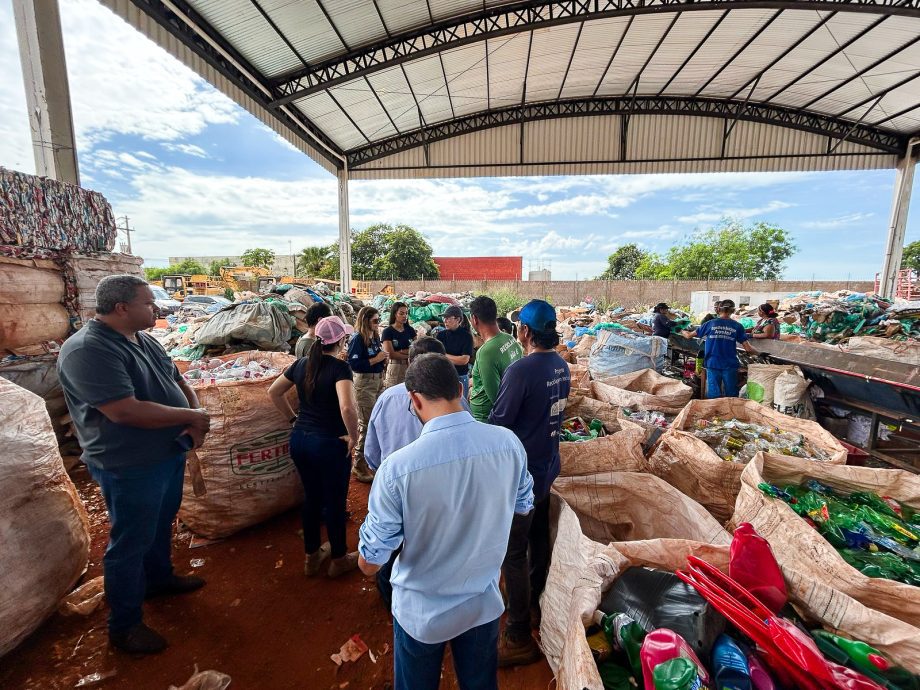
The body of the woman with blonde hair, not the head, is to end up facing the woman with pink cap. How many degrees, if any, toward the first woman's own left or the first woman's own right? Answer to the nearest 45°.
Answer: approximately 45° to the first woman's own right

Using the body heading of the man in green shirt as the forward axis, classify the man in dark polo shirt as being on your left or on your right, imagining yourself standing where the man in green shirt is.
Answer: on your left

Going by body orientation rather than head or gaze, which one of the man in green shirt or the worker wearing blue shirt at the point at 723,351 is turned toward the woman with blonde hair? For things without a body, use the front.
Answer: the man in green shirt

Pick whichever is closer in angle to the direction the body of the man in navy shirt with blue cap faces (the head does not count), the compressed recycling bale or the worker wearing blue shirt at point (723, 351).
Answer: the compressed recycling bale

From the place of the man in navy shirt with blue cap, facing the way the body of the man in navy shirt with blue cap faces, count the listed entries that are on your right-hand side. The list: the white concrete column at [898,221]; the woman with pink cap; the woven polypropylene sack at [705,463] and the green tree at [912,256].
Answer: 3

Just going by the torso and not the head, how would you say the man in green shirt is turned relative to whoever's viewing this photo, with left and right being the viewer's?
facing away from the viewer and to the left of the viewer

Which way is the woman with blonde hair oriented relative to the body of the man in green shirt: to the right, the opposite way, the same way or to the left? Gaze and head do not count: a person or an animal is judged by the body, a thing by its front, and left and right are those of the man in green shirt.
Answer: the opposite way

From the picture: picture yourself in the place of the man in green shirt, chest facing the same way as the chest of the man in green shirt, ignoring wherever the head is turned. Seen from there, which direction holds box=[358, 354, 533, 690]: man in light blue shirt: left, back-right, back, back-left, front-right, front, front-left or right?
back-left

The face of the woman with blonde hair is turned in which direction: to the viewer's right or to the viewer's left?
to the viewer's right

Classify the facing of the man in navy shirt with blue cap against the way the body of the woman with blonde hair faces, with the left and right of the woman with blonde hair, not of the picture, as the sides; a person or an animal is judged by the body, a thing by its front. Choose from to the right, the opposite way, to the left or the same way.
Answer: the opposite way

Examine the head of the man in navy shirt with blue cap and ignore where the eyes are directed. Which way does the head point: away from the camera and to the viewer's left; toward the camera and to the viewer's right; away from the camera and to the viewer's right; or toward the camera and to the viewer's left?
away from the camera and to the viewer's left
